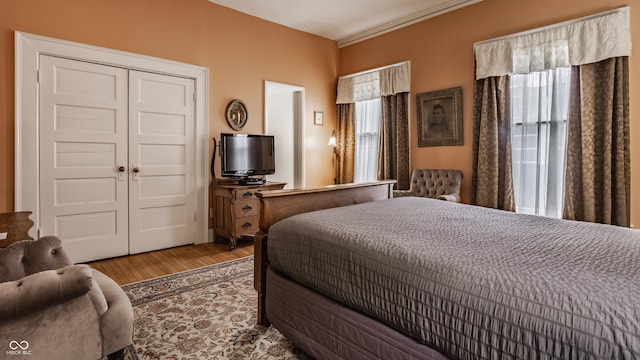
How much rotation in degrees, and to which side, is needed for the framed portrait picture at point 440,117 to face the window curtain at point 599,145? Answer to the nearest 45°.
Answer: approximately 90° to its left

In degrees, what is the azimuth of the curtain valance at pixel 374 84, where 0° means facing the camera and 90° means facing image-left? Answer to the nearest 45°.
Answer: approximately 45°

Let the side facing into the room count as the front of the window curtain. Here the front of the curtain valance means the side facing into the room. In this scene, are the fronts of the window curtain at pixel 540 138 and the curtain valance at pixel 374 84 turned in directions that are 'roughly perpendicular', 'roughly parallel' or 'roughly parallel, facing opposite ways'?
roughly parallel

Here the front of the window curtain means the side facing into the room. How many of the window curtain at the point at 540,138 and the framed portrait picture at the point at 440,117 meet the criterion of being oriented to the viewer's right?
0

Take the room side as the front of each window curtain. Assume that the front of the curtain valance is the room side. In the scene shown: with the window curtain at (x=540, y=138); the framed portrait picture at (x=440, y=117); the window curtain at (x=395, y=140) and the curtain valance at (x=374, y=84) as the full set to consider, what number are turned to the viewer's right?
0

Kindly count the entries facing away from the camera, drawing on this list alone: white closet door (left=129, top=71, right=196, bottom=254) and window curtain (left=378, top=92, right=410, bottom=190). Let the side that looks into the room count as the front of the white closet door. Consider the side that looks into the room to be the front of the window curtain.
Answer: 0

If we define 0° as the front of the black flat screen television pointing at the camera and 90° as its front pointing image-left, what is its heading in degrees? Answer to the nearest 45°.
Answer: approximately 315°

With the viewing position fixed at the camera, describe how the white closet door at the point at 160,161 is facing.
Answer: facing the viewer and to the right of the viewer

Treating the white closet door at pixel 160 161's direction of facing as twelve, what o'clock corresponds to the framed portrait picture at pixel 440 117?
The framed portrait picture is roughly at 11 o'clock from the white closet door.

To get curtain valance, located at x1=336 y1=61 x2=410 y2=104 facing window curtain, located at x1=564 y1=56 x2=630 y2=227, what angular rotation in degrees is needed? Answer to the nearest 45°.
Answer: approximately 90° to its left

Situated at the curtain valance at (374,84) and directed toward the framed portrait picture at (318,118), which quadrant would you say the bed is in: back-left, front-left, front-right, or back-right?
back-left

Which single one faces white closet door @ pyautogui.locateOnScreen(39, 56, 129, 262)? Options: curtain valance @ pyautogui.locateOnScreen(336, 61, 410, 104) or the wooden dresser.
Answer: the curtain valance

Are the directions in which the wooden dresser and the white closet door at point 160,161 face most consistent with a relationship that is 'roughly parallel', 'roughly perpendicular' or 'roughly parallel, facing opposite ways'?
roughly parallel

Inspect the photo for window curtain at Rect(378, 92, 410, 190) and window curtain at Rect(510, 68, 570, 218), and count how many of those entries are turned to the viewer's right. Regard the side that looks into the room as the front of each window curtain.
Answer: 0

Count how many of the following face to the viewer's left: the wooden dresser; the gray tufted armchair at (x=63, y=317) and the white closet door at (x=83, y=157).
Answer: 0

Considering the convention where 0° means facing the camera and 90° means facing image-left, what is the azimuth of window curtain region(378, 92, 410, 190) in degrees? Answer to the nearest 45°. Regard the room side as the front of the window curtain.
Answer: approximately 45°

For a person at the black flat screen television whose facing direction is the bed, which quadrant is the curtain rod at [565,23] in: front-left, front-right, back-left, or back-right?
front-left

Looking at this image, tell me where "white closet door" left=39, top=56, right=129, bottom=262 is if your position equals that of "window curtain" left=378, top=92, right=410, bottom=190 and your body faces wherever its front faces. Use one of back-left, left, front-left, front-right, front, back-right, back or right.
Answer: front

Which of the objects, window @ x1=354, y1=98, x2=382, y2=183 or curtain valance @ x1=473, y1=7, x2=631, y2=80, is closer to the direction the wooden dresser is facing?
the curtain valance
